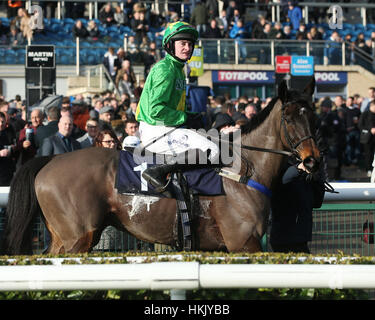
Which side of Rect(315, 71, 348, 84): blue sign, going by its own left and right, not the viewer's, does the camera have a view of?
front

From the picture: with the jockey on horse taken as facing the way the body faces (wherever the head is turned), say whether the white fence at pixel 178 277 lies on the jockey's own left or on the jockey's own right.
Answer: on the jockey's own right

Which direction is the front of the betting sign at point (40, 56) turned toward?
toward the camera

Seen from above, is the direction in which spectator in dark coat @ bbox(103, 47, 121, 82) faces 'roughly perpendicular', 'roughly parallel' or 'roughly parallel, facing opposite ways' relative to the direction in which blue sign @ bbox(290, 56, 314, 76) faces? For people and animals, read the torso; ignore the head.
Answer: roughly parallel

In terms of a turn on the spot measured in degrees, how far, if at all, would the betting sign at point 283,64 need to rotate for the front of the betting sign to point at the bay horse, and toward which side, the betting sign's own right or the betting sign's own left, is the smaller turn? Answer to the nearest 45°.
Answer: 0° — it already faces it

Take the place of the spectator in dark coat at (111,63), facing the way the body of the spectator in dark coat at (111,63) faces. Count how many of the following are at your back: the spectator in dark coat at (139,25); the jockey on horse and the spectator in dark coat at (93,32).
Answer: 2

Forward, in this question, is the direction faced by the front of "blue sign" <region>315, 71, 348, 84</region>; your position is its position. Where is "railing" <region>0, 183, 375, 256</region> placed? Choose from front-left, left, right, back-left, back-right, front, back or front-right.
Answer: front

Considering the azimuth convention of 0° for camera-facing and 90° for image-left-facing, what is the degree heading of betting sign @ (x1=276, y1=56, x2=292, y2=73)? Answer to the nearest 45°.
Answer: approximately 0°

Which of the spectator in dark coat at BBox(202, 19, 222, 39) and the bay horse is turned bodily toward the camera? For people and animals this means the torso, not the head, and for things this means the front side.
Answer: the spectator in dark coat

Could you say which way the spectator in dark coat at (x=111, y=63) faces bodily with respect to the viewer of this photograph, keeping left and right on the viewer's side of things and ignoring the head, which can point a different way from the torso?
facing the viewer

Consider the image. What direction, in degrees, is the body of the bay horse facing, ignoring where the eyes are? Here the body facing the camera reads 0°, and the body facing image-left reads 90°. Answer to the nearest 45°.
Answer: approximately 270°

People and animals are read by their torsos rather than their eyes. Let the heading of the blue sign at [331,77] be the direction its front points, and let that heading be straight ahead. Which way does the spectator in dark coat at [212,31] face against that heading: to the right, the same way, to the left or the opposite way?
the same way
